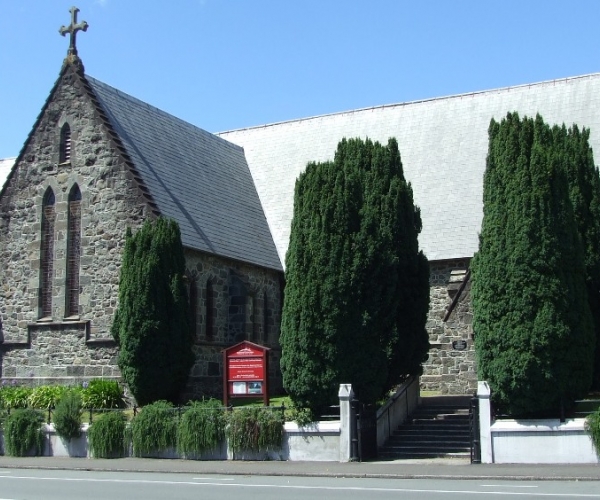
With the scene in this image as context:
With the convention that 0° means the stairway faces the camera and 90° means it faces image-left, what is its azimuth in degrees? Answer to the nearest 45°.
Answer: approximately 0°

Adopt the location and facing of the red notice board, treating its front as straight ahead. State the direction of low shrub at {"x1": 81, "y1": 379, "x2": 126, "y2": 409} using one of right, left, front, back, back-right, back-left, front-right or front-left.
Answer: back-right

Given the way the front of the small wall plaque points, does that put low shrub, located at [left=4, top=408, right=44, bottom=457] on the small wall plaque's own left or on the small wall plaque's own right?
on the small wall plaque's own right

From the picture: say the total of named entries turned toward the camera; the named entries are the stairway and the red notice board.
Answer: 2

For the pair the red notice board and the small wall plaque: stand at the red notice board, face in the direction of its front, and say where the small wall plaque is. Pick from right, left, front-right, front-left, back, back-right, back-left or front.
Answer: back-left

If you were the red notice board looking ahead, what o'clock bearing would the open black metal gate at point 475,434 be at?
The open black metal gate is roughly at 10 o'clock from the red notice board.

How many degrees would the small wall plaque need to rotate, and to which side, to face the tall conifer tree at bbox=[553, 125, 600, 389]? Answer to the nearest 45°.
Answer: approximately 45° to its left

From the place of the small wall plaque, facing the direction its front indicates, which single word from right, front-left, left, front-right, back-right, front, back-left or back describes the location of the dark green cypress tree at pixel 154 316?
front-right

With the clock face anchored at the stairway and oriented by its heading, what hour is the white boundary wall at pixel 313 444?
The white boundary wall is roughly at 2 o'clock from the stairway.

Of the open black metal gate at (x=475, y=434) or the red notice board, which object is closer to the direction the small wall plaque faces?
the open black metal gate

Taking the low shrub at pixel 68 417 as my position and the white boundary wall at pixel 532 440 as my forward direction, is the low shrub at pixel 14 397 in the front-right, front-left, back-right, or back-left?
back-left
